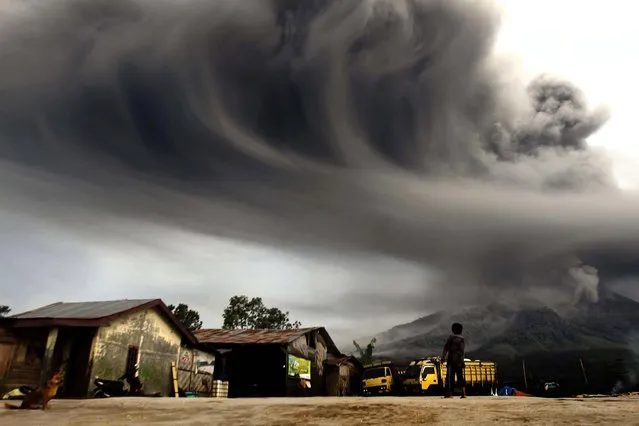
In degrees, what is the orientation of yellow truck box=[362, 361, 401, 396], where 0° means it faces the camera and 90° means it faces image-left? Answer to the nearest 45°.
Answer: approximately 45°

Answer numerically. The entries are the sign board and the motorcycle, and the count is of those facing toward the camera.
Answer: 1

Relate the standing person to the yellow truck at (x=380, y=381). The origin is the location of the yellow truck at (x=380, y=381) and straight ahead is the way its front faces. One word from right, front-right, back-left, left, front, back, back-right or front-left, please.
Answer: front-left

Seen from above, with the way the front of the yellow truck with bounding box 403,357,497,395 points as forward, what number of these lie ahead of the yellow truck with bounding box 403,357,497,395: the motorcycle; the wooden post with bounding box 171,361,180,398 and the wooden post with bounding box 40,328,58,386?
3

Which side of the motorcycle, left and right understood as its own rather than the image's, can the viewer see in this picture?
right

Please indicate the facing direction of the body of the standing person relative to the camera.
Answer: away from the camera

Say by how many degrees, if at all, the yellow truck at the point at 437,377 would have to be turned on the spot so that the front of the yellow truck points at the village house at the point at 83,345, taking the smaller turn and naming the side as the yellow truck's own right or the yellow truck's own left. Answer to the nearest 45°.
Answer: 0° — it already faces it
